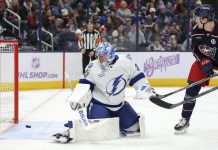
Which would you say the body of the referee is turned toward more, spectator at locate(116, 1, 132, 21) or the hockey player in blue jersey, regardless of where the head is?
the hockey player in blue jersey

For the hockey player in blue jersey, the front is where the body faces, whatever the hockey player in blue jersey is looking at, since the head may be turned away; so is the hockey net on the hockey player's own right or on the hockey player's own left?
on the hockey player's own right

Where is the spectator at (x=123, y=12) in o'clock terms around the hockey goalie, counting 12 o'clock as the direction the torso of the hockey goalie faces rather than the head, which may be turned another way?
The spectator is roughly at 6 o'clock from the hockey goalie.

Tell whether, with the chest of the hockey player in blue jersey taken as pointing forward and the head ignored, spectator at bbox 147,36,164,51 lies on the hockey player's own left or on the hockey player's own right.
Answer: on the hockey player's own right

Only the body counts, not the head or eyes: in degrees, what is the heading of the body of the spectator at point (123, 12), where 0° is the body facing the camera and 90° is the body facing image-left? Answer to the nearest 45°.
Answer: approximately 0°

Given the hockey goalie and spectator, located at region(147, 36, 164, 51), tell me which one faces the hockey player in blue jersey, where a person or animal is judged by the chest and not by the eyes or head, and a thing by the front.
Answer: the spectator

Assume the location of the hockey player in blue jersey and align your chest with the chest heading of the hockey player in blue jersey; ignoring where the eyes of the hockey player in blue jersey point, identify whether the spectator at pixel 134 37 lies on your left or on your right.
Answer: on your right

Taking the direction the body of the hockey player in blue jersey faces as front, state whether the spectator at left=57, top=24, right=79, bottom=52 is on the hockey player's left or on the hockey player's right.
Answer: on the hockey player's right

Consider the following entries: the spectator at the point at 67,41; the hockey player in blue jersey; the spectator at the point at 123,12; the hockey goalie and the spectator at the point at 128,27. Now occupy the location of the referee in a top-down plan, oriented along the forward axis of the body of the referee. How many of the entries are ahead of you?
2

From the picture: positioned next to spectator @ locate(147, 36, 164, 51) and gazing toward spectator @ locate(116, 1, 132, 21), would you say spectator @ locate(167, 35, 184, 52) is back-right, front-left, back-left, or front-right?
back-right

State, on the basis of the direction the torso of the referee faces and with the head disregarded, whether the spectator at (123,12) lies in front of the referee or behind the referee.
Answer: behind
